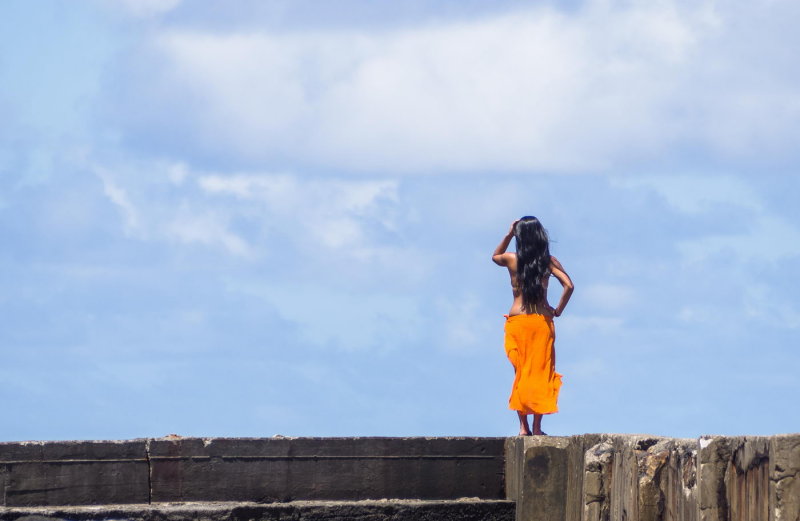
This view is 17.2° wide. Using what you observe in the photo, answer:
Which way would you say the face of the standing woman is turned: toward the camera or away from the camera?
away from the camera

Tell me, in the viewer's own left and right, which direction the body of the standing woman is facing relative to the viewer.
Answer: facing away from the viewer
